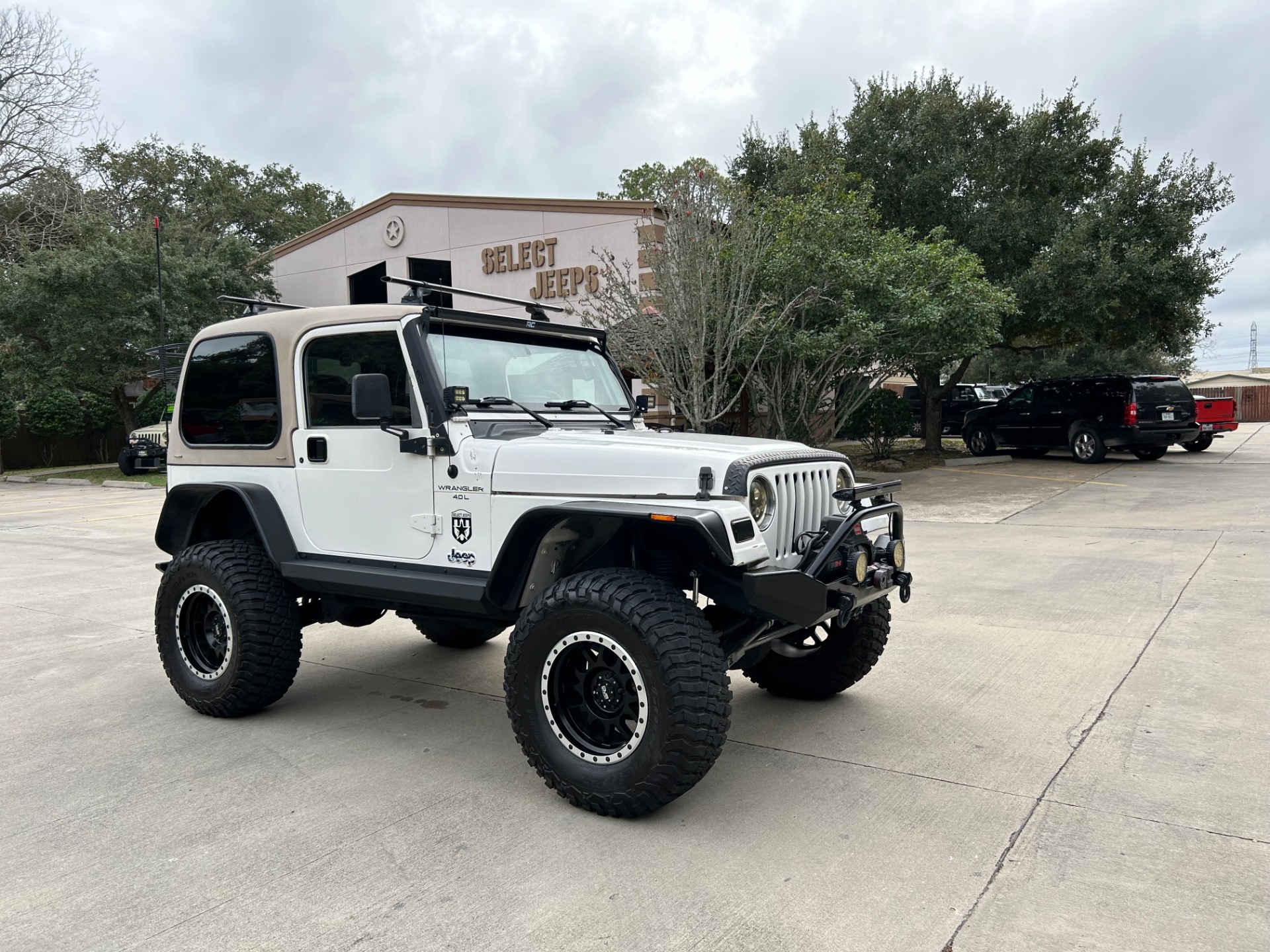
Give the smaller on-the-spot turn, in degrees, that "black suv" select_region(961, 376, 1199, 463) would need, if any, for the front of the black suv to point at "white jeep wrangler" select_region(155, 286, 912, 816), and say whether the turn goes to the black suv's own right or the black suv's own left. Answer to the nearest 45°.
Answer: approximately 135° to the black suv's own left

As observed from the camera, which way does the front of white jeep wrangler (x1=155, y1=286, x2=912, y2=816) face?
facing the viewer and to the right of the viewer

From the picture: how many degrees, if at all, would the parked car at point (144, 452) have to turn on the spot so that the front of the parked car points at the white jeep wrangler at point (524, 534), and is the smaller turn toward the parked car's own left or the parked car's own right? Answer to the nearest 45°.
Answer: approximately 45° to the parked car's own left

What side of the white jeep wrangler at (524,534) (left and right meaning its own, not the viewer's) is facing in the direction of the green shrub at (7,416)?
back

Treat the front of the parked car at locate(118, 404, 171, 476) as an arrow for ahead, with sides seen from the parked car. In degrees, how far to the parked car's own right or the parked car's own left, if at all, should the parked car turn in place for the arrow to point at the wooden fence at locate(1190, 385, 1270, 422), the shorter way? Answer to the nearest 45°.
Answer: approximately 135° to the parked car's own left

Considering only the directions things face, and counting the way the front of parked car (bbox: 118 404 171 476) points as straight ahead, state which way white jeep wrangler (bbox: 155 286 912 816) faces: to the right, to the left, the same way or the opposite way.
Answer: to the left

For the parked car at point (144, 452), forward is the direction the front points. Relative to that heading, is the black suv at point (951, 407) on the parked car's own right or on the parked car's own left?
on the parked car's own left

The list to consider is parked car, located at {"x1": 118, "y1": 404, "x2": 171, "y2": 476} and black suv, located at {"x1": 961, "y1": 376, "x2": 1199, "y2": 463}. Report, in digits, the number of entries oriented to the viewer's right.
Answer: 0

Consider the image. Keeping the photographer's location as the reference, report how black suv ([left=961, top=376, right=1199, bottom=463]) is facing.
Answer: facing away from the viewer and to the left of the viewer

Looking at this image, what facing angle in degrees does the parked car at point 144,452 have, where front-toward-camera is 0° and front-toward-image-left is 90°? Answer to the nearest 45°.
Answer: approximately 45°

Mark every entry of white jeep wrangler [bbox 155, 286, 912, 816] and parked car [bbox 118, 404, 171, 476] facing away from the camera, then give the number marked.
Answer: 0

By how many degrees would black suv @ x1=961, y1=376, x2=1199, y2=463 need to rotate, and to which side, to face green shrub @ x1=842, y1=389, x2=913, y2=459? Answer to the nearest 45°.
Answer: approximately 45° to its left

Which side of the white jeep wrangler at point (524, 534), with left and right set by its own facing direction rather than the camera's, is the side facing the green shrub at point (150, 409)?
back
